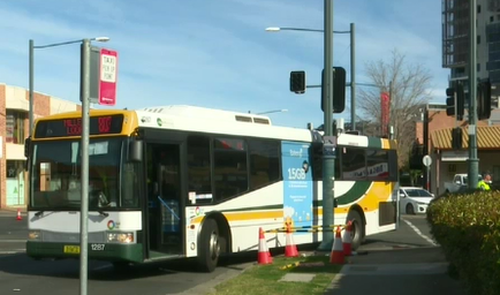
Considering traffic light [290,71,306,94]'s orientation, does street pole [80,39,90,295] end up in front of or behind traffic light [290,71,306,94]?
behind

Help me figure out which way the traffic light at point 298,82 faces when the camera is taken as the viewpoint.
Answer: facing away from the viewer

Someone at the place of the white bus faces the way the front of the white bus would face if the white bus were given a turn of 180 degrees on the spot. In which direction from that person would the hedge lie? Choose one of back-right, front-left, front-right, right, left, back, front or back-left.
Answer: right

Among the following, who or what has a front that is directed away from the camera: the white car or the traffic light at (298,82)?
the traffic light

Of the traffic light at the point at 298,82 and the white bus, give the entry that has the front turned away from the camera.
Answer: the traffic light

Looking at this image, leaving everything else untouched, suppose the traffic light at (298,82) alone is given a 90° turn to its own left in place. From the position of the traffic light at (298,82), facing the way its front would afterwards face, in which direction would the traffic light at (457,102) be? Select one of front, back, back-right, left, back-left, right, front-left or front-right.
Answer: back

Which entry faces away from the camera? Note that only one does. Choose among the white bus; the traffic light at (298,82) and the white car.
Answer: the traffic light

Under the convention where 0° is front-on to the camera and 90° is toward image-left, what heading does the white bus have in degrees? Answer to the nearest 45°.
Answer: approximately 45°

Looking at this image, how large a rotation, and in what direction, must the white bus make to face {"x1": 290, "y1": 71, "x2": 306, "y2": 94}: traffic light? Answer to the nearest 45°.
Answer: approximately 180°
